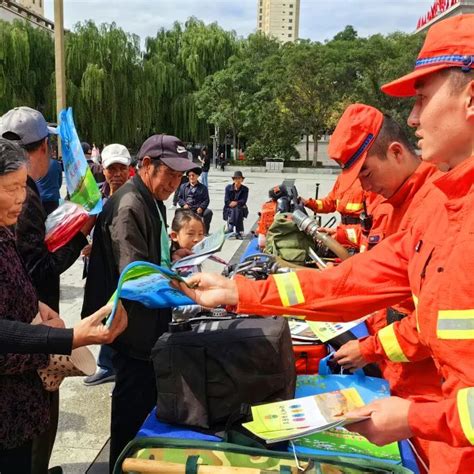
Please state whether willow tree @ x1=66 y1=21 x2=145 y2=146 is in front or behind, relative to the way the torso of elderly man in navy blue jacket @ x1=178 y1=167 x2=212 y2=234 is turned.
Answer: behind

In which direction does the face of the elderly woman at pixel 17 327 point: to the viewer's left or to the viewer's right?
to the viewer's right

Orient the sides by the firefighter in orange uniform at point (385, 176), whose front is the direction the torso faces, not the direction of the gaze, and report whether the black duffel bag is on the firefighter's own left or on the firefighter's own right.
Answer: on the firefighter's own left

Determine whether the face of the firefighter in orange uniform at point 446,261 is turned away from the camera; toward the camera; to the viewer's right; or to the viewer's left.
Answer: to the viewer's left

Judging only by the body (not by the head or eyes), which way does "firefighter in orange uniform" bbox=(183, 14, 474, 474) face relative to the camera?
to the viewer's left

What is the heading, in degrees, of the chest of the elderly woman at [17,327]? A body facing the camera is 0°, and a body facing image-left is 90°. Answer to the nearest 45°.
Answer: approximately 270°

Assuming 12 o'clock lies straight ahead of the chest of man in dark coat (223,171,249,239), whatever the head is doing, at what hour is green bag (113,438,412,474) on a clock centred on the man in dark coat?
The green bag is roughly at 12 o'clock from the man in dark coat.

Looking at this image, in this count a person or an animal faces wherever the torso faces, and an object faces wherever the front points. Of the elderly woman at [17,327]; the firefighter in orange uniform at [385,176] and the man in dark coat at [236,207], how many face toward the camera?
1

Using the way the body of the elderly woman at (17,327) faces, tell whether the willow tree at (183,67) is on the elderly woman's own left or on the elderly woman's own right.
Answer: on the elderly woman's own left

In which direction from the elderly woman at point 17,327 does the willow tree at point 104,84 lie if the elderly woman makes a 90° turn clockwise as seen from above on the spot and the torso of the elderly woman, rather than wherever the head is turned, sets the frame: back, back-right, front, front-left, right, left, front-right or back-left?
back

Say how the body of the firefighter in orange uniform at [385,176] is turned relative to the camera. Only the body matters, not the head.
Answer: to the viewer's left

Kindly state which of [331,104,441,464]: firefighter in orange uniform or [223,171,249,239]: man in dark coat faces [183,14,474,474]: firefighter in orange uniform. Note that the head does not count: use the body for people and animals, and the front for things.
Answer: the man in dark coat

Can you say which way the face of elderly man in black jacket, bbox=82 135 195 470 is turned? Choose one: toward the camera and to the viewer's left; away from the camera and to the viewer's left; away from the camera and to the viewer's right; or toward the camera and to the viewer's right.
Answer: toward the camera and to the viewer's right
